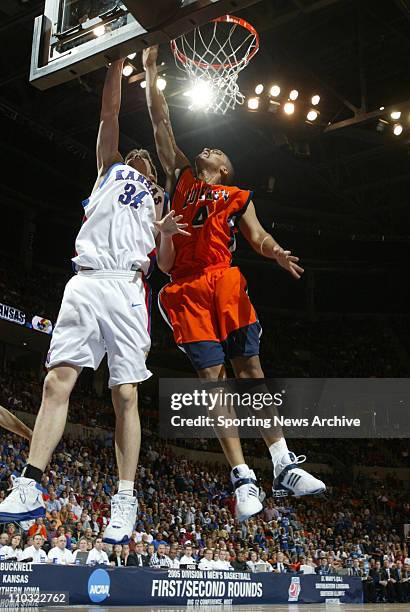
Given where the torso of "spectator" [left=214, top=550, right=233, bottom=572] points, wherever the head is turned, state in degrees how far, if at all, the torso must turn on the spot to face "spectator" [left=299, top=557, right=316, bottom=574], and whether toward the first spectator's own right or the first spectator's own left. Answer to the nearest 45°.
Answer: approximately 135° to the first spectator's own left

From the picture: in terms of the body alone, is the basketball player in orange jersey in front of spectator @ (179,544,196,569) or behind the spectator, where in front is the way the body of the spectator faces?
in front

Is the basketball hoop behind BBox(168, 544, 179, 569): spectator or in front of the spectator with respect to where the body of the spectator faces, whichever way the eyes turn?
in front

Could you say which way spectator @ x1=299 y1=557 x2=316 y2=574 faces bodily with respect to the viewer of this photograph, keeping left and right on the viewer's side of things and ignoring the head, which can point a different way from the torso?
facing the viewer

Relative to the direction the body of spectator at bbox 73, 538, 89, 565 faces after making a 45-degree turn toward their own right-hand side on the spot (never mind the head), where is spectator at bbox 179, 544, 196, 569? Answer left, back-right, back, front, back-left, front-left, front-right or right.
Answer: back

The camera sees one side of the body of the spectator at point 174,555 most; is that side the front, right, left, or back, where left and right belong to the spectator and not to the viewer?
front

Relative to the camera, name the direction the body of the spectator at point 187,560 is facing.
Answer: toward the camera

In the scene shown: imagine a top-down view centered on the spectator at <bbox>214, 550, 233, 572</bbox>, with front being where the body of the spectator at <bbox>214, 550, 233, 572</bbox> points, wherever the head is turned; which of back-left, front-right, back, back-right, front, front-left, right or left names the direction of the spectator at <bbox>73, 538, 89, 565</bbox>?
front-right

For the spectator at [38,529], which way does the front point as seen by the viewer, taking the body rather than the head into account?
toward the camera

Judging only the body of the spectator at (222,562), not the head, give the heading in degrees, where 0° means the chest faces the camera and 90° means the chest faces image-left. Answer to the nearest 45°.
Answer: approximately 0°

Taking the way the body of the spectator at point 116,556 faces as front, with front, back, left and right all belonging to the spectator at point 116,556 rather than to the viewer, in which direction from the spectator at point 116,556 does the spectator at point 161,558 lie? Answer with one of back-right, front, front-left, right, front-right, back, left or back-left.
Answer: back-left

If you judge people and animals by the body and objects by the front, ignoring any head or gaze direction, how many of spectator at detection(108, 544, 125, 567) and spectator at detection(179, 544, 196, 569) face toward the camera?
2

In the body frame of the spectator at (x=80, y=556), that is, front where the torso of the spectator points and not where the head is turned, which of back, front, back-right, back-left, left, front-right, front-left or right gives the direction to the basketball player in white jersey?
front
